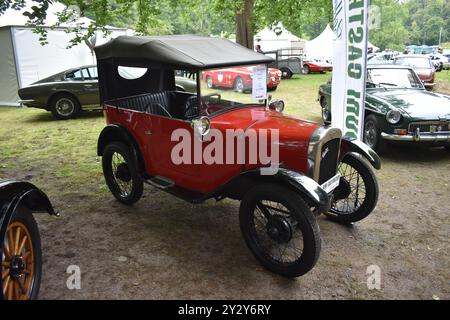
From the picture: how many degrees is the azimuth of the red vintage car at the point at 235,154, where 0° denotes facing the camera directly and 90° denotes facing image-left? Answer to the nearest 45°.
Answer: approximately 315°

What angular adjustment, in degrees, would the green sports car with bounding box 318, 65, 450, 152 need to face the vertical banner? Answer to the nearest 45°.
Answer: approximately 90° to its right

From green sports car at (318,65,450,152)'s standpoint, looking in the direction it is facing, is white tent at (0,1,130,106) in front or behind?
behind

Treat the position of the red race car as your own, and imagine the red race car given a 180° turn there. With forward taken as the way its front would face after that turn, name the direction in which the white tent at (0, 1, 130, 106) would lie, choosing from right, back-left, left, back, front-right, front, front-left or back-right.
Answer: front

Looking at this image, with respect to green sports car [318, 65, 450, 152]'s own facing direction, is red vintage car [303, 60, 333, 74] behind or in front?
behind

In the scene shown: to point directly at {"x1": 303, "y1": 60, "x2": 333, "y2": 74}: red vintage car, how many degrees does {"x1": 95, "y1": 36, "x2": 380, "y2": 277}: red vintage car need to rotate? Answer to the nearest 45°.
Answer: approximately 135° to its left

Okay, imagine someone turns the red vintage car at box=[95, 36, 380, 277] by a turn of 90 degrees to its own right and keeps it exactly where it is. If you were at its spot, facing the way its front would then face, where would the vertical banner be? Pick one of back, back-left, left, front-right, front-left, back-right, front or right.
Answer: back

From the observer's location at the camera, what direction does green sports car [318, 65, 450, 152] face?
facing the viewer and to the right of the viewer

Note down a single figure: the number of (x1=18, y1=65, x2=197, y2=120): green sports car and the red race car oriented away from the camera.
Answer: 0
